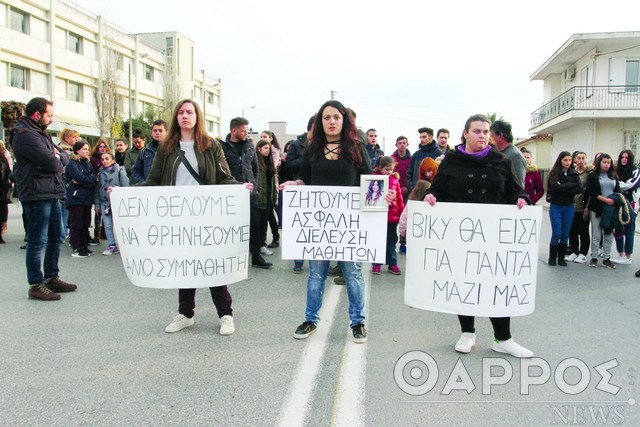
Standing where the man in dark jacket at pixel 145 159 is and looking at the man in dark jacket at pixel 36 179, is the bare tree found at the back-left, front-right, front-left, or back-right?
back-right

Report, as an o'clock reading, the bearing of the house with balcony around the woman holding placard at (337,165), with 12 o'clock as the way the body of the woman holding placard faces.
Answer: The house with balcony is roughly at 7 o'clock from the woman holding placard.

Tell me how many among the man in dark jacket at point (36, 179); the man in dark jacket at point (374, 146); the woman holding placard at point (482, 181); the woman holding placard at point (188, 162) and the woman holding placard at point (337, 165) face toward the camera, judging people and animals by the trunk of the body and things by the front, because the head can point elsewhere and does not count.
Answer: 4

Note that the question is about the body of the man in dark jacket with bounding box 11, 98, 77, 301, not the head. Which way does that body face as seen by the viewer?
to the viewer's right

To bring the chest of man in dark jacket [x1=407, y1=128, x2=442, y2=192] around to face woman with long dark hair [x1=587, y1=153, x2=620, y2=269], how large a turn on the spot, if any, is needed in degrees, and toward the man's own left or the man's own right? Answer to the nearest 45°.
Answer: approximately 135° to the man's own left

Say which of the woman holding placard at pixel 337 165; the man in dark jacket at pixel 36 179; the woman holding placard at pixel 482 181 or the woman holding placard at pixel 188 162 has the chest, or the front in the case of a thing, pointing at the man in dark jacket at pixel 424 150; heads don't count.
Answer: the man in dark jacket at pixel 36 179

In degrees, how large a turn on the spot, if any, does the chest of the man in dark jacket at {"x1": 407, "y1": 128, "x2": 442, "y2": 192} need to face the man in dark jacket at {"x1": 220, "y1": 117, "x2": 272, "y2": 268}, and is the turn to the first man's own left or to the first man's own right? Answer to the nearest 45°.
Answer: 0° — they already face them
